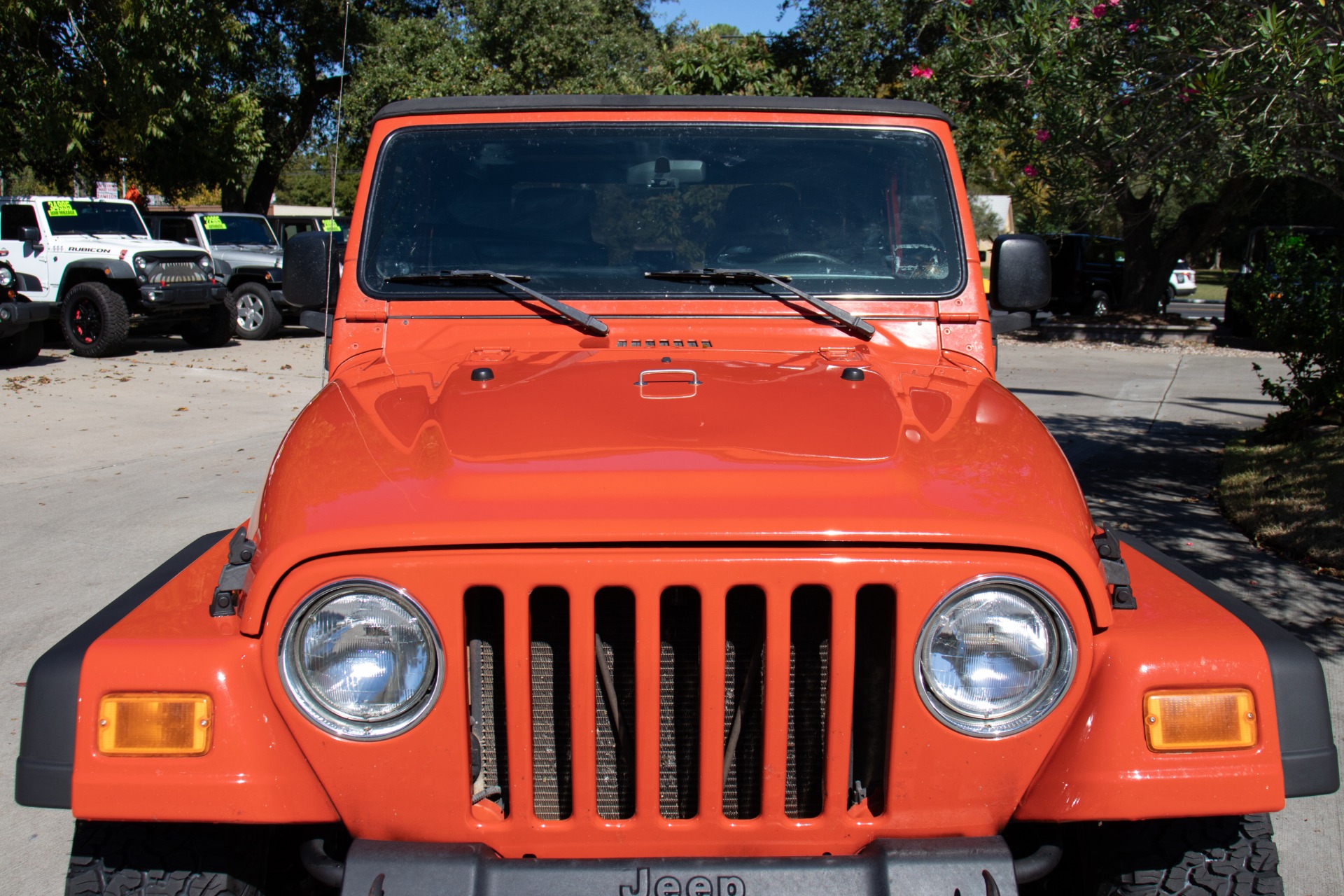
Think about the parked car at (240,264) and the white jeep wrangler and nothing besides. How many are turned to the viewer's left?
0

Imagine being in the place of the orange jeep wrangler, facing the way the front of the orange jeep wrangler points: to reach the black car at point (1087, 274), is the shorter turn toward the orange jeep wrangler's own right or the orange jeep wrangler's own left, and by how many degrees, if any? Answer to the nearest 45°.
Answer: approximately 180°

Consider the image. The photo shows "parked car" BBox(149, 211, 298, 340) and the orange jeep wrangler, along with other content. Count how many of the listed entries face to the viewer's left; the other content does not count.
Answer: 0

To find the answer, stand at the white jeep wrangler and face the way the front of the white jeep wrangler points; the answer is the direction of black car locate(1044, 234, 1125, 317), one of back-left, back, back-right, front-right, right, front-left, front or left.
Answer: front-left

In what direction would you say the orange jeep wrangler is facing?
toward the camera

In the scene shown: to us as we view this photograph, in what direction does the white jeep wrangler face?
facing the viewer and to the right of the viewer

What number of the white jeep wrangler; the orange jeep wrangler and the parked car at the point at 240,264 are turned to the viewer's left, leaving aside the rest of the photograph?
0

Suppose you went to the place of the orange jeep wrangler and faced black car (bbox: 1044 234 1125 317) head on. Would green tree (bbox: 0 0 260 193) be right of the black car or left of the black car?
left

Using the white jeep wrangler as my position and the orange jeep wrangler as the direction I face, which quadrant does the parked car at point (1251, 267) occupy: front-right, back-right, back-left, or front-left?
front-left
